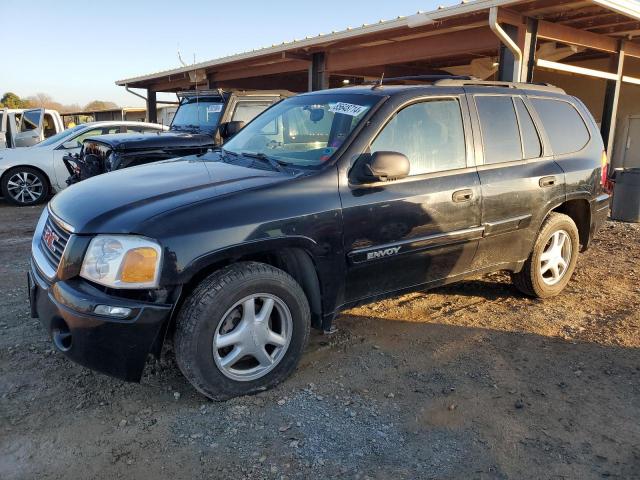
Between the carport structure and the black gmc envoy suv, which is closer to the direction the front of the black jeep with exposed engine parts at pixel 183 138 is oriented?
the black gmc envoy suv

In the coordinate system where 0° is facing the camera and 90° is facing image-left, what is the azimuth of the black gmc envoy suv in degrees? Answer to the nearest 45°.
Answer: approximately 45°

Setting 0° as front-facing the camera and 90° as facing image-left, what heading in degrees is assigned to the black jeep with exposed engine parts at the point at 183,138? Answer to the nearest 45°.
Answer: approximately 45°

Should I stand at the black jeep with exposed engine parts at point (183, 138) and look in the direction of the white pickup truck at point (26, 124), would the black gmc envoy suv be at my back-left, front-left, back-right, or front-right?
back-left

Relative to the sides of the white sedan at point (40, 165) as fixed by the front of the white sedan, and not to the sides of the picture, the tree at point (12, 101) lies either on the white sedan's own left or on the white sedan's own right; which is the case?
on the white sedan's own right

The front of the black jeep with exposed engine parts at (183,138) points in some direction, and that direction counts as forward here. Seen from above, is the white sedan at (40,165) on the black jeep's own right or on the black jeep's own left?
on the black jeep's own right

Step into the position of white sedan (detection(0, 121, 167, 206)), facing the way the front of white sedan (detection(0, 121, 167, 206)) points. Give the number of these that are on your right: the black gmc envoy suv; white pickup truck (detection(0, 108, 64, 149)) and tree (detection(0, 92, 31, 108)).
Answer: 2

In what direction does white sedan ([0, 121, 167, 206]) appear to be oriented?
to the viewer's left

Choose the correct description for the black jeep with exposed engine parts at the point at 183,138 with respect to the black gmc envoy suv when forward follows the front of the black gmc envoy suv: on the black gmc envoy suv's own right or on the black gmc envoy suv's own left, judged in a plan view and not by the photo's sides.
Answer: on the black gmc envoy suv's own right
